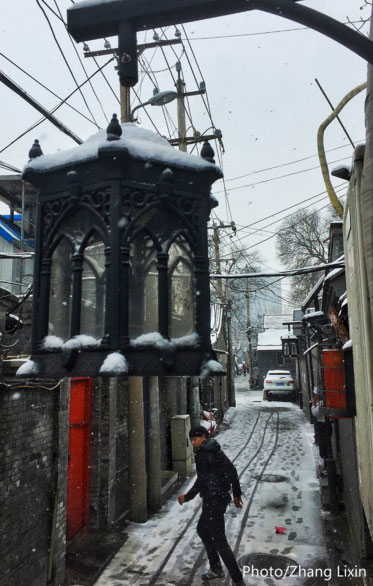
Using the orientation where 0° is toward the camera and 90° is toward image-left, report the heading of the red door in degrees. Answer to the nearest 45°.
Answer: approximately 270°

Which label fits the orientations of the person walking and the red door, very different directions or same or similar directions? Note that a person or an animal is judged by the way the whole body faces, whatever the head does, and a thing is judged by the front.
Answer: very different directions

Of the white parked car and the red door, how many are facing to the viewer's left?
0

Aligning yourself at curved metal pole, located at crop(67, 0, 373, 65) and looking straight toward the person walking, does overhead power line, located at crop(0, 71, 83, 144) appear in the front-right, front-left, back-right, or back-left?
front-left

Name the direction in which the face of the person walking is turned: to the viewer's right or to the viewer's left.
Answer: to the viewer's left
